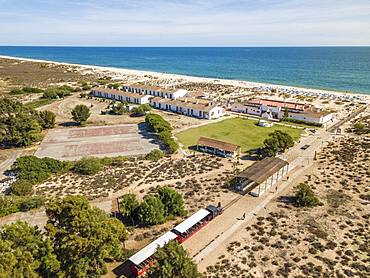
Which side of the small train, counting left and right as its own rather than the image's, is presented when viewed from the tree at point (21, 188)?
left

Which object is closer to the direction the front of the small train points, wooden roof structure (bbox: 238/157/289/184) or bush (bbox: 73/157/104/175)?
the wooden roof structure

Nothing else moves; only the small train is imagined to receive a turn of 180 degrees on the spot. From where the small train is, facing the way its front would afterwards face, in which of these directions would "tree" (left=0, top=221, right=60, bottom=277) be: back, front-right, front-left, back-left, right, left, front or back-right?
front

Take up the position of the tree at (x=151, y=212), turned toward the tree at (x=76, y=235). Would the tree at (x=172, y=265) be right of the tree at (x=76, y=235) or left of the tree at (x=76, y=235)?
left

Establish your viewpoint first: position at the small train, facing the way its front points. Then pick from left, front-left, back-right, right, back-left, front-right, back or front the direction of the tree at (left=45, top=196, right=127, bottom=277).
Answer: back

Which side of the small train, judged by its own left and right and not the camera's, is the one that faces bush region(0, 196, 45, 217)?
left

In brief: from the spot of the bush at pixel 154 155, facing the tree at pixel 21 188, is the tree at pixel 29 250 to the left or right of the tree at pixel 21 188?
left

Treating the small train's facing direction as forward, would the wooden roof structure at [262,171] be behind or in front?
in front

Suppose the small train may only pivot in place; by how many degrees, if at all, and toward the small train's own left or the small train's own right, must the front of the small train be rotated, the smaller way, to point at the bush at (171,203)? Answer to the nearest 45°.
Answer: approximately 45° to the small train's own left

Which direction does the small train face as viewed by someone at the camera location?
facing away from the viewer and to the right of the viewer

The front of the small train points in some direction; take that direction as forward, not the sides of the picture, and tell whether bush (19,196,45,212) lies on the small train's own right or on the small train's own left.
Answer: on the small train's own left
